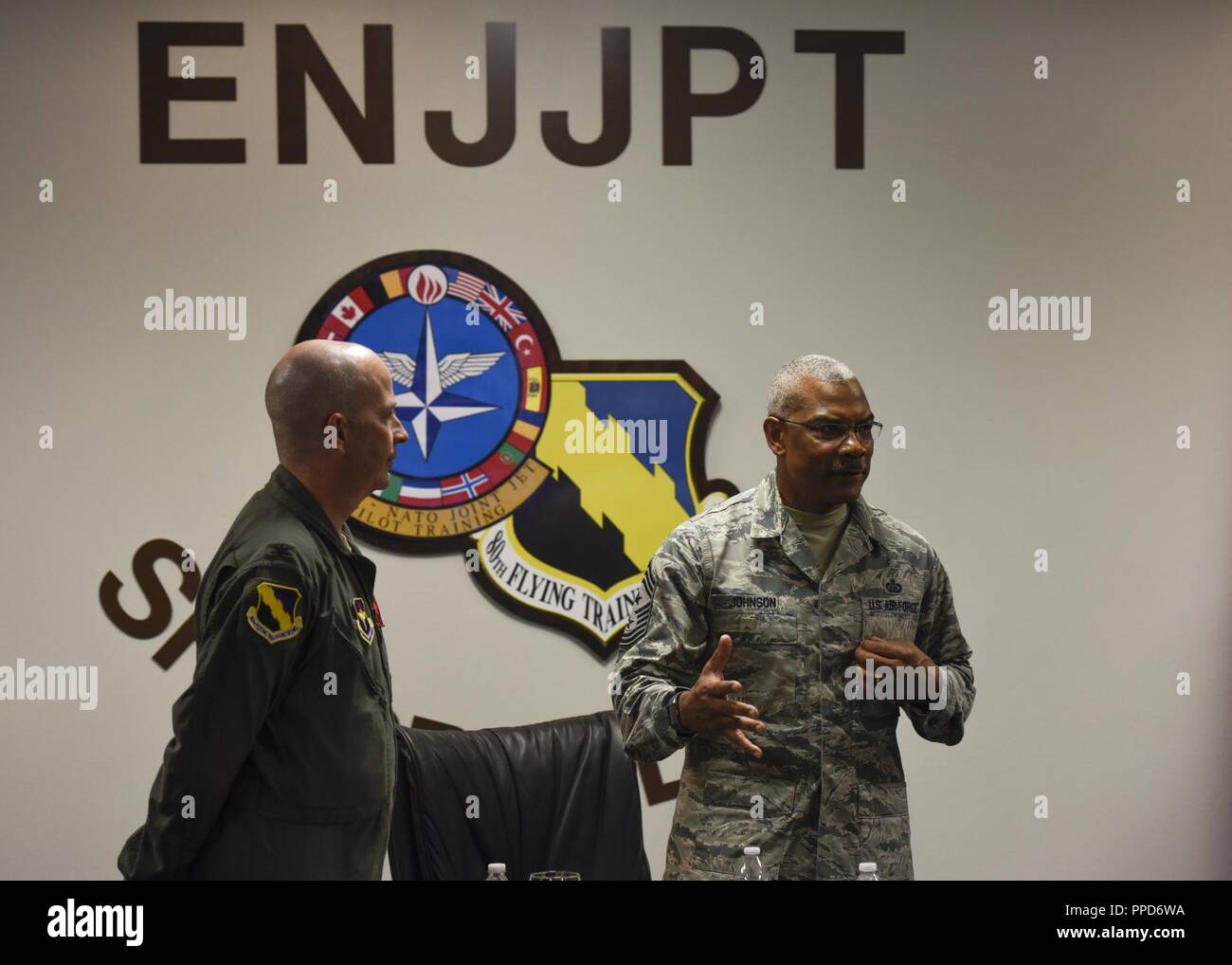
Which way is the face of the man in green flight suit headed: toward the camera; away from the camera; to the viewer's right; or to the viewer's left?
to the viewer's right

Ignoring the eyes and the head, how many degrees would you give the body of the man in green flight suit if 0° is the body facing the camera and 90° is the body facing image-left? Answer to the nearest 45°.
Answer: approximately 270°

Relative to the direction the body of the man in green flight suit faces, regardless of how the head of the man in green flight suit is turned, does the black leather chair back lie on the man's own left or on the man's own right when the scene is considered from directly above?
on the man's own left

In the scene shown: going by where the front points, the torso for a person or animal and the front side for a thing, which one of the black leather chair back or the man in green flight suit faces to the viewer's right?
the man in green flight suit

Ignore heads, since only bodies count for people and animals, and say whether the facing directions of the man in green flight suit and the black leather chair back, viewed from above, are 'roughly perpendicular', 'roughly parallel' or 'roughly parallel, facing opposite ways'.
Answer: roughly perpendicular
